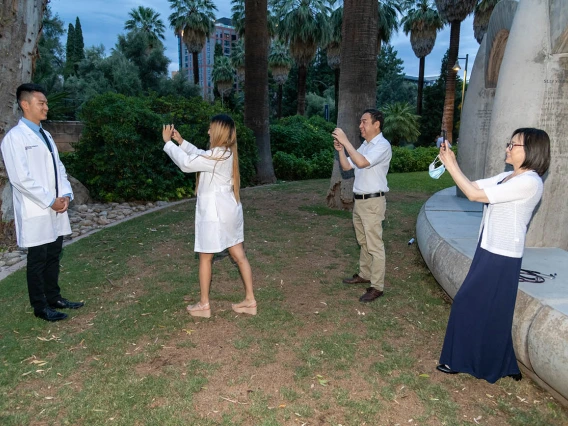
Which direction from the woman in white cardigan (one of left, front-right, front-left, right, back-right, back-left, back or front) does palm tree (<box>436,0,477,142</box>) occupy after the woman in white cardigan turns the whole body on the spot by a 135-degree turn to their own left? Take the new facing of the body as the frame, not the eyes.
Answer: back-left

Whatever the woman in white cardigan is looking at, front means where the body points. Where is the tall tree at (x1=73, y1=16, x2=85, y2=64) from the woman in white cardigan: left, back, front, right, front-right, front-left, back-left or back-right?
front-right

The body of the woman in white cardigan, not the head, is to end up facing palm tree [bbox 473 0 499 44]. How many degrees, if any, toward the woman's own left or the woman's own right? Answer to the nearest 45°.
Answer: approximately 90° to the woman's own right

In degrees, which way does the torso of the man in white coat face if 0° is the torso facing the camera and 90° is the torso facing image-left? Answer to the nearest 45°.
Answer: approximately 315°

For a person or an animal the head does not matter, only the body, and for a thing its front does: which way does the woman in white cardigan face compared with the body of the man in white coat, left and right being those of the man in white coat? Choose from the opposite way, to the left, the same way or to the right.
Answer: the opposite way

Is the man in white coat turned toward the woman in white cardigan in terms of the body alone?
yes

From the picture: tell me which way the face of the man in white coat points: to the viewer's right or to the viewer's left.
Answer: to the viewer's right

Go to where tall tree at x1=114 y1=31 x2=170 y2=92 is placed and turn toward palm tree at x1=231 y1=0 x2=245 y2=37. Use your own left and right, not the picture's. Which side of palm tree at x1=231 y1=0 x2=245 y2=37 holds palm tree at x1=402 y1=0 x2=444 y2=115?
right

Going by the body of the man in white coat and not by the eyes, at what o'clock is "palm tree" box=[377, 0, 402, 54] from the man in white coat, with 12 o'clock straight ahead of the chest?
The palm tree is roughly at 9 o'clock from the man in white coat.

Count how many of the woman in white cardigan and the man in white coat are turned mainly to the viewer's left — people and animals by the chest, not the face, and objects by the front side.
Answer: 1

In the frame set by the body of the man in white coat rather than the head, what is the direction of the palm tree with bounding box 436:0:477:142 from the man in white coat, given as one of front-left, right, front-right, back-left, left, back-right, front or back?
left

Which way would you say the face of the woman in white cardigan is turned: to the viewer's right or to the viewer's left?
to the viewer's left

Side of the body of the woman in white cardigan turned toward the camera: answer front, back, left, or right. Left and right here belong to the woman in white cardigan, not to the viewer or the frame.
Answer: left

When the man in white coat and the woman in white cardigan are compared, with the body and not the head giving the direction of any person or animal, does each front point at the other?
yes

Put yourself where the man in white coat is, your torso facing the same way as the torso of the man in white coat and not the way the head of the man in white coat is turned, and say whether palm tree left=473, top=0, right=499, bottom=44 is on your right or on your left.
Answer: on your left

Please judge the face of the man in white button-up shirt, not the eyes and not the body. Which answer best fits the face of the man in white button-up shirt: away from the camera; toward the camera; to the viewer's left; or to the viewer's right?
to the viewer's left

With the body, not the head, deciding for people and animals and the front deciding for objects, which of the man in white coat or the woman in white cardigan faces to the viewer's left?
the woman in white cardigan

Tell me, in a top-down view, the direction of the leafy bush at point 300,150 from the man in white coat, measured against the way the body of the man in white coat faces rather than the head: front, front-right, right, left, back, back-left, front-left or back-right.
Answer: left
